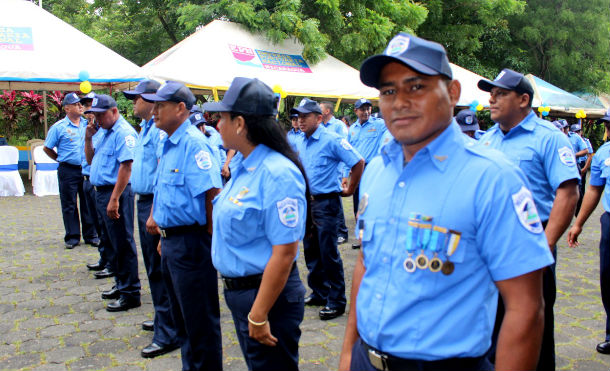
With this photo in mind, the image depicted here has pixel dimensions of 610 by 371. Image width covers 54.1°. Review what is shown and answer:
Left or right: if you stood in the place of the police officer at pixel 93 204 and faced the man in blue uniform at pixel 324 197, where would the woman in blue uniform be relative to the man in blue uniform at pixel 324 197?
right

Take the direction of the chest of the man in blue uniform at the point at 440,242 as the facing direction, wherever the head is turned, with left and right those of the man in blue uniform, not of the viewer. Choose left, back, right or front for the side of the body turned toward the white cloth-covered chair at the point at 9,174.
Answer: right

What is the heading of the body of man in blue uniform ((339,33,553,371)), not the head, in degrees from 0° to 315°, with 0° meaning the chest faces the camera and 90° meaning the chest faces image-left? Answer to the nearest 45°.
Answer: approximately 45°

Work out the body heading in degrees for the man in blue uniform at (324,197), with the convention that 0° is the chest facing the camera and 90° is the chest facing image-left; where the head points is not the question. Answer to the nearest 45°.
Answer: approximately 45°
